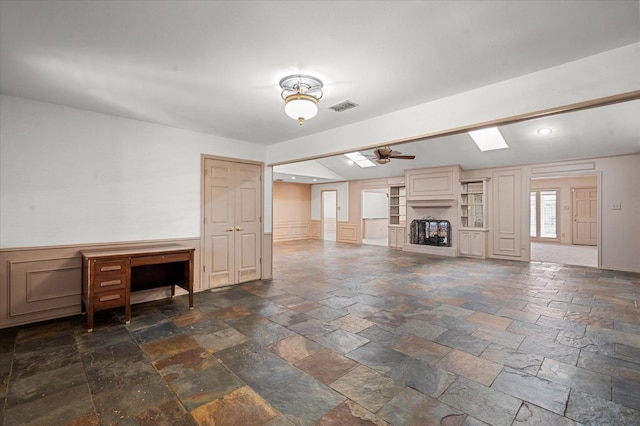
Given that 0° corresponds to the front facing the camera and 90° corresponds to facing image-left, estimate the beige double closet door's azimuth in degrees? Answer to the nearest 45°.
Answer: approximately 315°

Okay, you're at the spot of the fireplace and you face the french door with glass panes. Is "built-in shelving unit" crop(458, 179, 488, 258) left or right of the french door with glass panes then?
right

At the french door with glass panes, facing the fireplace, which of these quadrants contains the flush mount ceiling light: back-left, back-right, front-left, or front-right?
front-left

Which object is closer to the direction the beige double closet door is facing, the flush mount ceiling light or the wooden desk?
the flush mount ceiling light

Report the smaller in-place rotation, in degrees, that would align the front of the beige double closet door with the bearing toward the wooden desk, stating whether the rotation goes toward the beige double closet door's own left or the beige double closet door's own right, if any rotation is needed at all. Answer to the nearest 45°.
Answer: approximately 90° to the beige double closet door's own right

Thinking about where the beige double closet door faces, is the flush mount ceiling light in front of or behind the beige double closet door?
in front

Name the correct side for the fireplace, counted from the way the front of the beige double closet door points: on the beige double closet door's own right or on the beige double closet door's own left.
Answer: on the beige double closet door's own left

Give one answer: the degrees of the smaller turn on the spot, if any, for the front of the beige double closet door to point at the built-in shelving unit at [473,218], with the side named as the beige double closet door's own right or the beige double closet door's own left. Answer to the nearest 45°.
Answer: approximately 45° to the beige double closet door's own left
